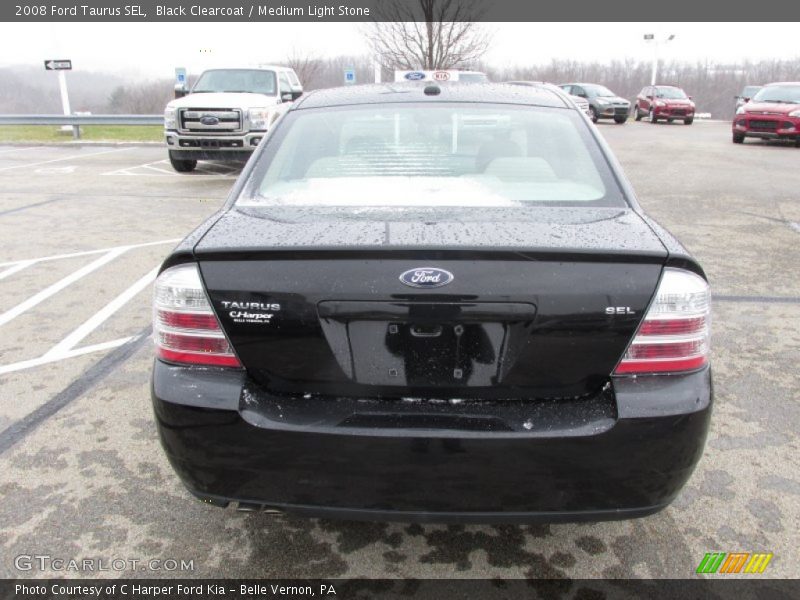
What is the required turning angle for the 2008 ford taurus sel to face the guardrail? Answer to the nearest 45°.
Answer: approximately 45° to its left

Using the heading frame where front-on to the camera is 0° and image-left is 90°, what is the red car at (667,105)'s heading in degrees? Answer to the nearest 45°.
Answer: approximately 315°

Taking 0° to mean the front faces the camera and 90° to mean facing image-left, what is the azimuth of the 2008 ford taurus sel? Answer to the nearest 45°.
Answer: approximately 180°

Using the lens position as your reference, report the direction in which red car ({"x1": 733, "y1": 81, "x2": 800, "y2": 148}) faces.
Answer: facing the viewer and to the left of the viewer

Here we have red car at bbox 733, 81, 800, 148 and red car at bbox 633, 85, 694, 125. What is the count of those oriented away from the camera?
0

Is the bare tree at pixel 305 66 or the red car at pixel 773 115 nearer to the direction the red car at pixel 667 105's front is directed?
the red car

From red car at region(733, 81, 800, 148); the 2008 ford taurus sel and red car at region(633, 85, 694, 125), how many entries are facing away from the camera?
1

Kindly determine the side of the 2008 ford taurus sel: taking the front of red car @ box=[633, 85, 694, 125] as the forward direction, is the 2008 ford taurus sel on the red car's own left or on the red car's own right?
on the red car's own right

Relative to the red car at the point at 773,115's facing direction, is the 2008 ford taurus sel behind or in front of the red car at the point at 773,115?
in front

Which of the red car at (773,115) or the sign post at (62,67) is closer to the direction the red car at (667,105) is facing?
the red car

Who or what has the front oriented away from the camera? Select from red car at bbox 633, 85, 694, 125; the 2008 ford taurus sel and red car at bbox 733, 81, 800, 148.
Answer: the 2008 ford taurus sel

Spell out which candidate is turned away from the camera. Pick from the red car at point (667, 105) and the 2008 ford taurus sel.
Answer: the 2008 ford taurus sel

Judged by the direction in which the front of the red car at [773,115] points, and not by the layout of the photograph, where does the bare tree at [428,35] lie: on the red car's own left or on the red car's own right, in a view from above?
on the red car's own right

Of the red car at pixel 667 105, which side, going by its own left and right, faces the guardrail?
right

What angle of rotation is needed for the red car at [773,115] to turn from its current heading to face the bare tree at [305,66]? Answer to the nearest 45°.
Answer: approximately 90° to its right

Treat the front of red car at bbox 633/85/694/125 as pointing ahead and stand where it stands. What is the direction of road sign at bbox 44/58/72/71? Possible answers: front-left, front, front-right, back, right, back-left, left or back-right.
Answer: right
